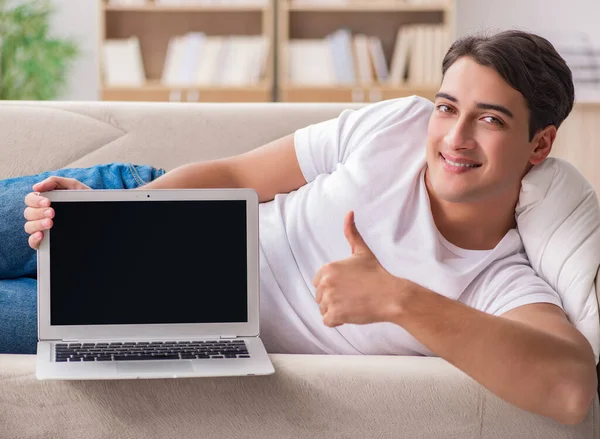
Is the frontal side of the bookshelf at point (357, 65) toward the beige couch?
yes

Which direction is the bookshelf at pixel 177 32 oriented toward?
toward the camera

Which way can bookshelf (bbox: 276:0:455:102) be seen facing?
toward the camera

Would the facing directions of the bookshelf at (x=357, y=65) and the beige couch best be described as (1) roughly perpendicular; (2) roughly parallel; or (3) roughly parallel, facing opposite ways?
roughly parallel

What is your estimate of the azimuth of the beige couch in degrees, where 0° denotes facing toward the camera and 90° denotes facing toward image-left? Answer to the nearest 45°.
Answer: approximately 0°

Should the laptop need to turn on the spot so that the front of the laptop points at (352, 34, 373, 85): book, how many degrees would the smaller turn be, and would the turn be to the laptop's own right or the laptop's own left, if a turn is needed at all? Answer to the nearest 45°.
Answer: approximately 180°

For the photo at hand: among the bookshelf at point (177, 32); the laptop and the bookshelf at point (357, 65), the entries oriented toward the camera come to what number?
3

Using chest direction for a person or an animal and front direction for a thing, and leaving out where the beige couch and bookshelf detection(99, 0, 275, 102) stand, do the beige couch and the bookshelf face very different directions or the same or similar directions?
same or similar directions

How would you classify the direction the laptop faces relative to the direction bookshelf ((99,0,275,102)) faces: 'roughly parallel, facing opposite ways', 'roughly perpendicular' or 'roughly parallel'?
roughly parallel

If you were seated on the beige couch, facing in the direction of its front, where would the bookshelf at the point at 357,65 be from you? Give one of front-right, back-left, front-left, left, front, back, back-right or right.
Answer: back

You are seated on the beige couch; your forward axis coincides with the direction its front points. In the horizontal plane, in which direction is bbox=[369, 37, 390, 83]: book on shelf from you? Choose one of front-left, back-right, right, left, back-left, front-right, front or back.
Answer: back
